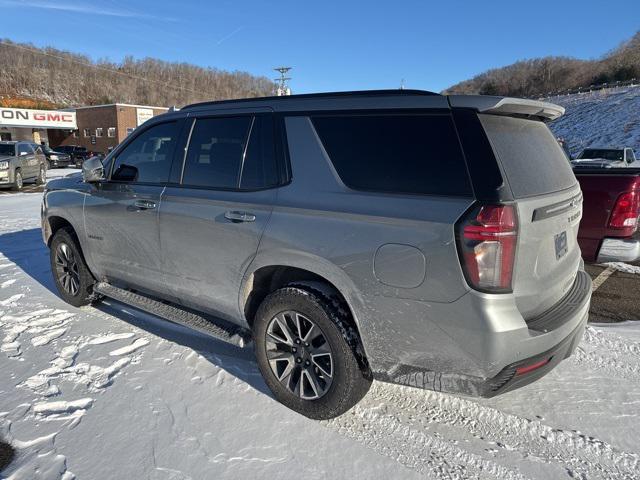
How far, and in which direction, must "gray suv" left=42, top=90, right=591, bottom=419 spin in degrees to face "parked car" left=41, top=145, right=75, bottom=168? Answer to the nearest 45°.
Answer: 0° — it already faces it

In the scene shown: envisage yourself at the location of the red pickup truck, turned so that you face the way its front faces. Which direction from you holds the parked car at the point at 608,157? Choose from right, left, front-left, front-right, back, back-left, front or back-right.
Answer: front-right

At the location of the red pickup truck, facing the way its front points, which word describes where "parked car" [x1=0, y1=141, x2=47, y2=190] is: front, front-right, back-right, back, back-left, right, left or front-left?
front-left

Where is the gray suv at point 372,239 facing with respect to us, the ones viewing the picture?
facing away from the viewer and to the left of the viewer

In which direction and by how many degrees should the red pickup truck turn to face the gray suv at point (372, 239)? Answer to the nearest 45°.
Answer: approximately 135° to its left

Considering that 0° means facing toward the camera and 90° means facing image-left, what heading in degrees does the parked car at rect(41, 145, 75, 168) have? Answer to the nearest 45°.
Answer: approximately 315°

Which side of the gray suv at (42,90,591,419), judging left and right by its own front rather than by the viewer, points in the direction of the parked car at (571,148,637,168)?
right

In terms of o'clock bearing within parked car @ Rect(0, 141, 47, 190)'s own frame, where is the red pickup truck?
The red pickup truck is roughly at 10 o'clock from the parked car.

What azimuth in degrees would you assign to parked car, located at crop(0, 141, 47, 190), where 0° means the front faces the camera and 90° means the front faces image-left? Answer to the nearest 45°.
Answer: approximately 45°

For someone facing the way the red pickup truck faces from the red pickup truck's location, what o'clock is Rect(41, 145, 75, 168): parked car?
The parked car is roughly at 11 o'clock from the red pickup truck.
